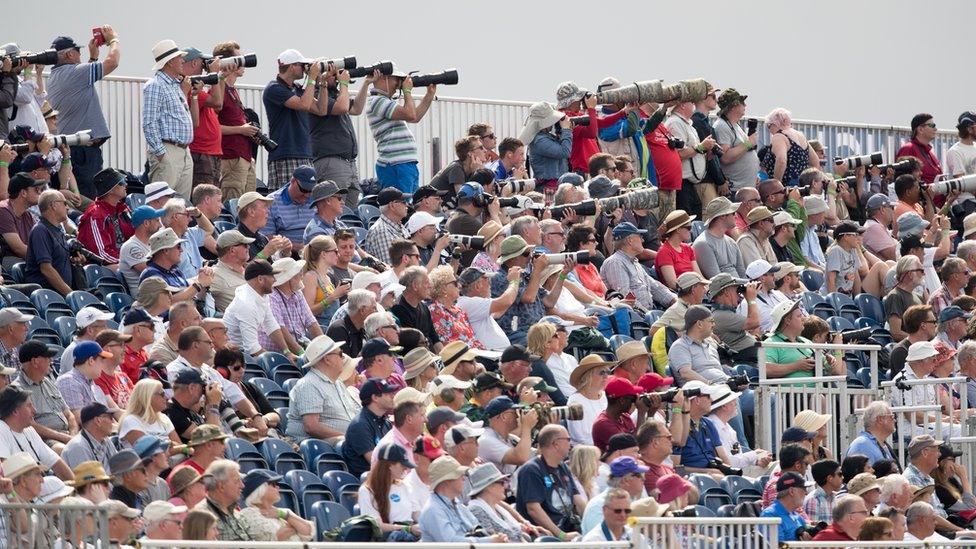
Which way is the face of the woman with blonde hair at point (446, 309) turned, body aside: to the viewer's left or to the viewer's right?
to the viewer's right

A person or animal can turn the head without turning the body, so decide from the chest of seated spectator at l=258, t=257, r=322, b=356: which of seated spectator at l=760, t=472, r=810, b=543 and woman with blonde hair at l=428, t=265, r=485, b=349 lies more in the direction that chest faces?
the seated spectator
